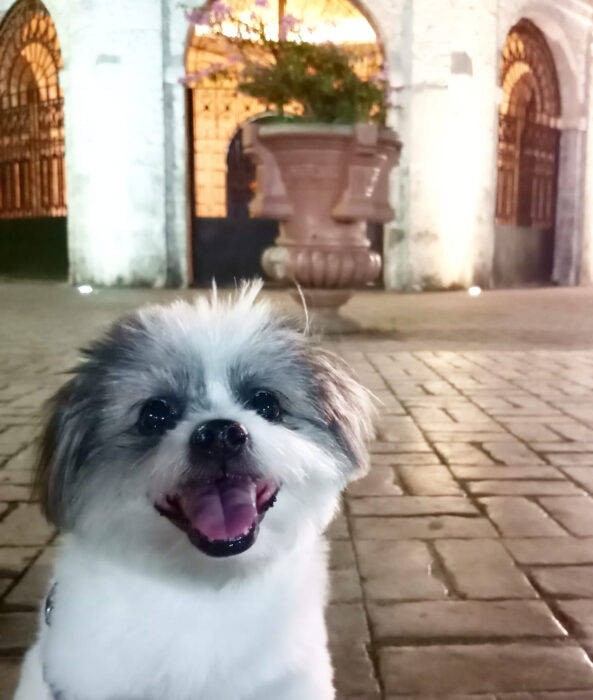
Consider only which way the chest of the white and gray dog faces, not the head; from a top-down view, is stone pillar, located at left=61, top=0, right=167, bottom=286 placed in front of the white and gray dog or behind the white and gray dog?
behind

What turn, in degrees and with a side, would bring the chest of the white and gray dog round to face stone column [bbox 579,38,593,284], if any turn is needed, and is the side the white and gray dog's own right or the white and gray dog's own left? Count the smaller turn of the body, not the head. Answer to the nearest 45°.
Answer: approximately 135° to the white and gray dog's own left

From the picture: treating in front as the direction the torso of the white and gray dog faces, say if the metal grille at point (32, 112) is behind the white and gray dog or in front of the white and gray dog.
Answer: behind

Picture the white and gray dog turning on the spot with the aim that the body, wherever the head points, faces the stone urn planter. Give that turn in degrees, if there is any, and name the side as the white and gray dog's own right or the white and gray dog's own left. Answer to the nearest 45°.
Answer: approximately 180°

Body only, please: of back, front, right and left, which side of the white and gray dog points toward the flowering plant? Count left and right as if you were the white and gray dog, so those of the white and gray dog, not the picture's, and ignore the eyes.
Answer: back

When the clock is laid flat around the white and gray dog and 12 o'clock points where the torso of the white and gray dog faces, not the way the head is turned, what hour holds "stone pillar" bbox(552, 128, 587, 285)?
The stone pillar is roughly at 7 o'clock from the white and gray dog.

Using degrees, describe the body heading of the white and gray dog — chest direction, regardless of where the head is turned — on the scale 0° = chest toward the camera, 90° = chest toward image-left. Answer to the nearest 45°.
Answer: approximately 0°
